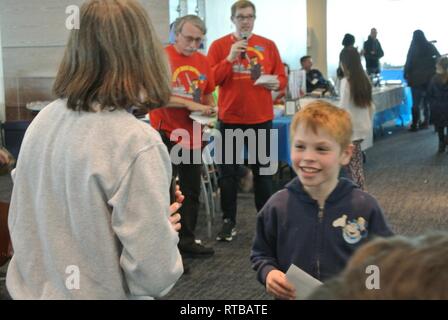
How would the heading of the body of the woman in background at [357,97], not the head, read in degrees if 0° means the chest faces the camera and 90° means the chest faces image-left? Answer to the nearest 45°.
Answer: approximately 135°

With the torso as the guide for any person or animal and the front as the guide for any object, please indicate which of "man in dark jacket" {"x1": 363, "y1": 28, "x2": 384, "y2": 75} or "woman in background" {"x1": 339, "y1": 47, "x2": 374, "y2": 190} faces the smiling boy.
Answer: the man in dark jacket

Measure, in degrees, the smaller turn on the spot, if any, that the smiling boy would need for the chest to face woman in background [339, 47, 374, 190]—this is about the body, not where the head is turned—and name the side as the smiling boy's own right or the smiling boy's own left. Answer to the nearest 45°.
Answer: approximately 180°

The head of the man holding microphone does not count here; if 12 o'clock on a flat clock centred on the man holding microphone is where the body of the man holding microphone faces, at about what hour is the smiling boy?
The smiling boy is roughly at 12 o'clock from the man holding microphone.

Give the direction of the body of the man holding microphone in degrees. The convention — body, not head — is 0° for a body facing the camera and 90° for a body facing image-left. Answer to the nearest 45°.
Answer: approximately 0°

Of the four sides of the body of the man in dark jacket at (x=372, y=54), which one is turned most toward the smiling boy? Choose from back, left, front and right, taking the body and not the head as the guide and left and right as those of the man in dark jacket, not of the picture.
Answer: front

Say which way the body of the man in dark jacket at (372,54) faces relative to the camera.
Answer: toward the camera

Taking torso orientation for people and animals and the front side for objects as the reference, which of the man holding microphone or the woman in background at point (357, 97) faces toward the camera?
the man holding microphone

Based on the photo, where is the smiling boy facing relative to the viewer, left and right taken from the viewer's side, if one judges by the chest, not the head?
facing the viewer

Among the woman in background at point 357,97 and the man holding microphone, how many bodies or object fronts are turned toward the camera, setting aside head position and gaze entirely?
1

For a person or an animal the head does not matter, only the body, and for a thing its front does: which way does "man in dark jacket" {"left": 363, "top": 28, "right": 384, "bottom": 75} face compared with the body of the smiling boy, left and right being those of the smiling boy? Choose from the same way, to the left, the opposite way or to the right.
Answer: the same way

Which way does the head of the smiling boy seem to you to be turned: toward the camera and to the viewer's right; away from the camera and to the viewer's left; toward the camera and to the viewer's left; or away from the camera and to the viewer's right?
toward the camera and to the viewer's left

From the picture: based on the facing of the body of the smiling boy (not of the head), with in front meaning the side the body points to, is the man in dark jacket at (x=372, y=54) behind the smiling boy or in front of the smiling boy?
behind

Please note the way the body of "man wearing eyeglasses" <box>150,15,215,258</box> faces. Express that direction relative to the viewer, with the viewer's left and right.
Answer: facing the viewer and to the right of the viewer

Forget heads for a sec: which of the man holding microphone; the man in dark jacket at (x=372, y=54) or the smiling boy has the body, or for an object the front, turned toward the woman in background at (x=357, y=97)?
the man in dark jacket

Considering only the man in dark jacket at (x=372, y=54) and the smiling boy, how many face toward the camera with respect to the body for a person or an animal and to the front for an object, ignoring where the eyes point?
2

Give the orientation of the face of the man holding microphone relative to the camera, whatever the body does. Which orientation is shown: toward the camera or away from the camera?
toward the camera

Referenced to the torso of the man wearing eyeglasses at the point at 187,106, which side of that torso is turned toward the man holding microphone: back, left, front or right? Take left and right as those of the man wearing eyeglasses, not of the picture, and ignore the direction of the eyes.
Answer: left

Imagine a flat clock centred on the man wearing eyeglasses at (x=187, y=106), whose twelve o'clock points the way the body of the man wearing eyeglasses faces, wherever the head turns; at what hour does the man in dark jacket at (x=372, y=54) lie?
The man in dark jacket is roughly at 8 o'clock from the man wearing eyeglasses.
